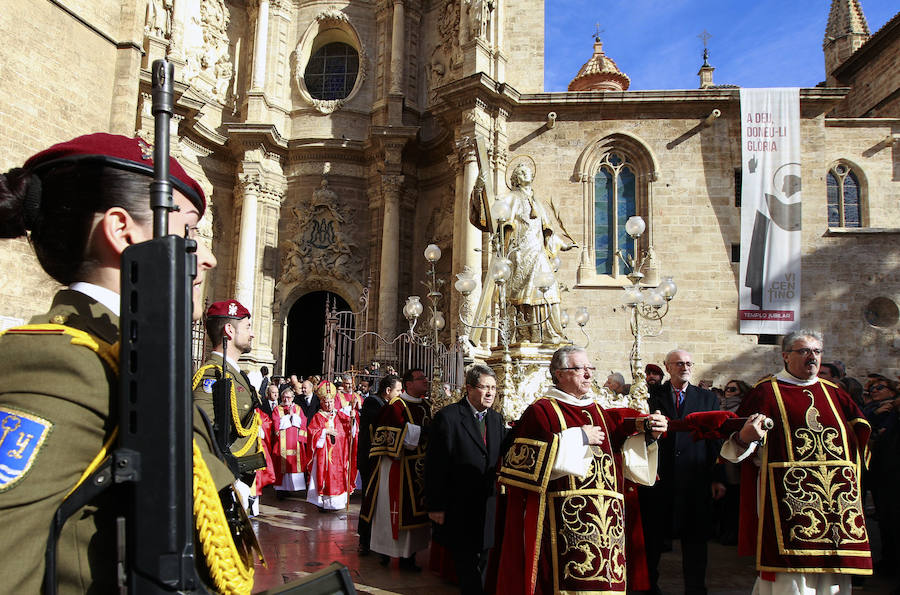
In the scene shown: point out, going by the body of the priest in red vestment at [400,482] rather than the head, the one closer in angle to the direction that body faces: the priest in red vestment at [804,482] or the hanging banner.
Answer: the priest in red vestment

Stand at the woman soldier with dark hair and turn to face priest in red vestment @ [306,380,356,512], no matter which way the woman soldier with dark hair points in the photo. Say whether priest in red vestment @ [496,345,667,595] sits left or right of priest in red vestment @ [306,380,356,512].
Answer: right

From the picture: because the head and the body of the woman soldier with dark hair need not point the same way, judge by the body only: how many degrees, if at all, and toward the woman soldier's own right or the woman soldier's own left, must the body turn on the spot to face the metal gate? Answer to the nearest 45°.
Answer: approximately 90° to the woman soldier's own left

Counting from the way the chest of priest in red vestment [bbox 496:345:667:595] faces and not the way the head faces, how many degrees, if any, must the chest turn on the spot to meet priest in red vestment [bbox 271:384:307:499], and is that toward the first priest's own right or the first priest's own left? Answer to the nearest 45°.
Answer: approximately 180°

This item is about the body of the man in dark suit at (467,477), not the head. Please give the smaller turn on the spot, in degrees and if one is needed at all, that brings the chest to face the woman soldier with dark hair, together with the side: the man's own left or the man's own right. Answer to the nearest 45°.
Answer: approximately 45° to the man's own right

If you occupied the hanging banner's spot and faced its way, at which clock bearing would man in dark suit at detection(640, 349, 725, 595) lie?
The man in dark suit is roughly at 12 o'clock from the hanging banner.

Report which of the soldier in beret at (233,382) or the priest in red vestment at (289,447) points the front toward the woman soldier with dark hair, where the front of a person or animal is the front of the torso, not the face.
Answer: the priest in red vestment

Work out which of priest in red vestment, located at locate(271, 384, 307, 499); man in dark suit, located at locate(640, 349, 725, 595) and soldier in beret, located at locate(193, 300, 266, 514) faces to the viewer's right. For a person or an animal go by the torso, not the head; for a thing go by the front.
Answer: the soldier in beret

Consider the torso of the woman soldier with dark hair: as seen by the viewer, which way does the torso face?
to the viewer's right

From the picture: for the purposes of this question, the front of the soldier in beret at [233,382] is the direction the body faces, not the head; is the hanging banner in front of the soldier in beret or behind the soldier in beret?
in front

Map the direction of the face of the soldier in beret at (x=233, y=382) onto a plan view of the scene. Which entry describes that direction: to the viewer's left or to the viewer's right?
to the viewer's right

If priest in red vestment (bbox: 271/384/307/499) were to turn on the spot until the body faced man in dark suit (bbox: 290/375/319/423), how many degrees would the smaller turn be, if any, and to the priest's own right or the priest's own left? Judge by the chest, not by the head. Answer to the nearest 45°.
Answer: approximately 180°

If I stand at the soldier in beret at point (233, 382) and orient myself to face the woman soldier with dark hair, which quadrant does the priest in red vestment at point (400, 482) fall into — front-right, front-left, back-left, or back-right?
back-left

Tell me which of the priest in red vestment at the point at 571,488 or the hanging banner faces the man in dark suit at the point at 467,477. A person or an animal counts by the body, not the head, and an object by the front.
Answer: the hanging banner

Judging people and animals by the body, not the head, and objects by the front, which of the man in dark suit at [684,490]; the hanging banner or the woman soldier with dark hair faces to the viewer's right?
the woman soldier with dark hair
